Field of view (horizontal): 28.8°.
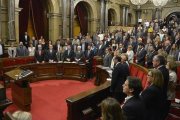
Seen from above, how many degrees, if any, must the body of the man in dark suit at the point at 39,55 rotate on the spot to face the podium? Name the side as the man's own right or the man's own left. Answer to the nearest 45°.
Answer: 0° — they already face it

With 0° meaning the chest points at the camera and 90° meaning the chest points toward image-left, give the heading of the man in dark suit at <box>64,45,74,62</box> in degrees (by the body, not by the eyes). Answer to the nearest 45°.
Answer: approximately 0°

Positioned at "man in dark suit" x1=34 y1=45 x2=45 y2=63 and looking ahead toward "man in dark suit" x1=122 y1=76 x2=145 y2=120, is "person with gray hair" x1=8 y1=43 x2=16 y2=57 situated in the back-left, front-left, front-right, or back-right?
back-right

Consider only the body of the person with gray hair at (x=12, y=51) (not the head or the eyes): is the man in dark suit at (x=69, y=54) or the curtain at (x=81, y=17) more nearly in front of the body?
the man in dark suit
